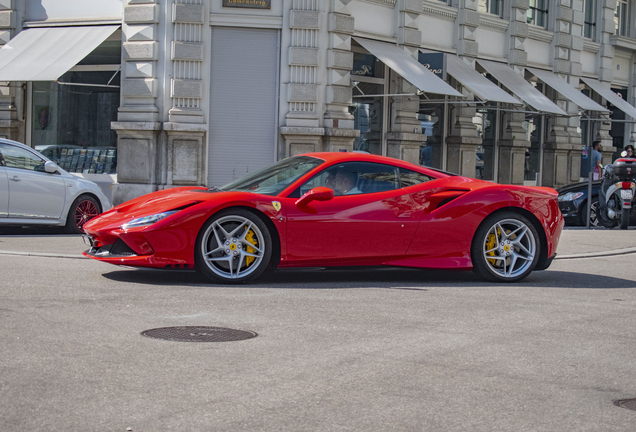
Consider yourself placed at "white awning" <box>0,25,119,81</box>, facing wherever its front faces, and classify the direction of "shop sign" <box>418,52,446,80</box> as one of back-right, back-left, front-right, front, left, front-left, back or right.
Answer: back-left

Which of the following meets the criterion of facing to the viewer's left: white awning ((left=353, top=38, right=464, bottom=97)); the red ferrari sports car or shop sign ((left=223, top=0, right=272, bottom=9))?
the red ferrari sports car

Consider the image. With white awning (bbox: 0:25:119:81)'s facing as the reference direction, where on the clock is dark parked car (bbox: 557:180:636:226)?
The dark parked car is roughly at 8 o'clock from the white awning.

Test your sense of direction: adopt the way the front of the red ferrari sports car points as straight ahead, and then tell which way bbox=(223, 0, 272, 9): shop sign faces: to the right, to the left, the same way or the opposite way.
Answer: to the left

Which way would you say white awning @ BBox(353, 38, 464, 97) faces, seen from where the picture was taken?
facing the viewer and to the right of the viewer

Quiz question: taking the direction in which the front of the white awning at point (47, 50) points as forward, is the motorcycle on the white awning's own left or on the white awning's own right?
on the white awning's own left

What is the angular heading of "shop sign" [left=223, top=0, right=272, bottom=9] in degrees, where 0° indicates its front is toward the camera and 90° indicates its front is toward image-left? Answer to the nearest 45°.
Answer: approximately 0°

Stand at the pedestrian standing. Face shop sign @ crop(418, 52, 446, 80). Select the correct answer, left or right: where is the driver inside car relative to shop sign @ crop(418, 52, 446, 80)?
left

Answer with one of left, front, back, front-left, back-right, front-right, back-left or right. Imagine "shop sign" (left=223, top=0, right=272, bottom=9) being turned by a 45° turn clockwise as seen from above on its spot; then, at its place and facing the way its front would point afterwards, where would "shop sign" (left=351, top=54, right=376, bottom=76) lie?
back

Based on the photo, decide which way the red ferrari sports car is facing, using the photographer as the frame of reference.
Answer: facing to the left of the viewer

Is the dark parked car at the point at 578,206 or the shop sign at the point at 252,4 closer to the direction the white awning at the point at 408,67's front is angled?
the dark parked car

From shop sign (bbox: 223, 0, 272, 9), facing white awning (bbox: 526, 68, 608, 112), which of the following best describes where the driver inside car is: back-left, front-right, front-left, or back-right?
back-right

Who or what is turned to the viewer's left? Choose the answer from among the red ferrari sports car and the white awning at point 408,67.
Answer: the red ferrari sports car

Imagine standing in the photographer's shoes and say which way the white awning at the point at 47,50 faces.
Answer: facing the viewer and to the left of the viewer

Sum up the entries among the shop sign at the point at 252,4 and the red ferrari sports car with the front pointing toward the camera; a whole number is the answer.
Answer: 1

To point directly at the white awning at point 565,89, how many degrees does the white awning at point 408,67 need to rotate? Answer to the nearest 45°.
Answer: approximately 90° to its left

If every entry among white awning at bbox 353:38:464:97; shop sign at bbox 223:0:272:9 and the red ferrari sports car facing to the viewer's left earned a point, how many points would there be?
1

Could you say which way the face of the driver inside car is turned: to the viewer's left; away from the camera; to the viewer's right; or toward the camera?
to the viewer's left
